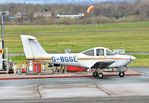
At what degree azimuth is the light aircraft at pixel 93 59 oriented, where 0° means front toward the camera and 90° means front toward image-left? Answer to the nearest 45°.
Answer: approximately 270°
